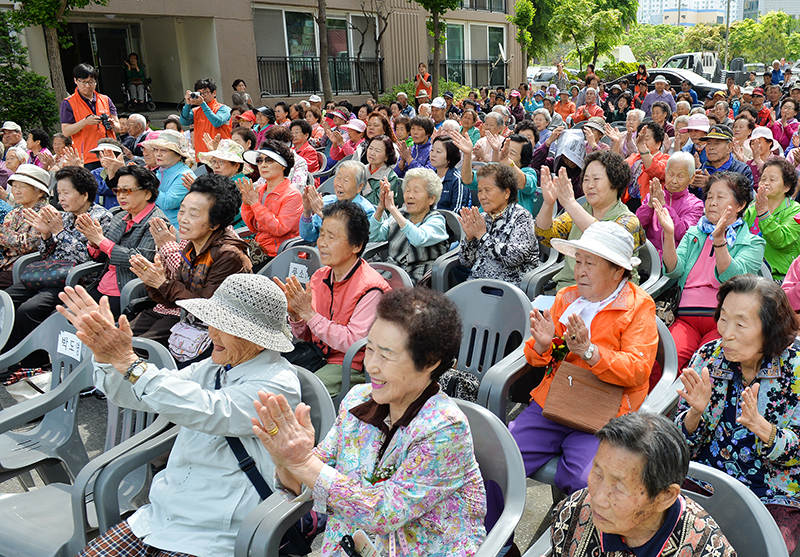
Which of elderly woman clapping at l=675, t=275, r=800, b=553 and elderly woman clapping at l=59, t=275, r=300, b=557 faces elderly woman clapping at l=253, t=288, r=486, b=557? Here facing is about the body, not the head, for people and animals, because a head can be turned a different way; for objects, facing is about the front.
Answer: elderly woman clapping at l=675, t=275, r=800, b=553

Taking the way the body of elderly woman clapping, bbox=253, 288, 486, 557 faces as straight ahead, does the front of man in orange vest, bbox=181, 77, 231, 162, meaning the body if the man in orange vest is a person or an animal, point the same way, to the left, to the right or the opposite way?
the same way

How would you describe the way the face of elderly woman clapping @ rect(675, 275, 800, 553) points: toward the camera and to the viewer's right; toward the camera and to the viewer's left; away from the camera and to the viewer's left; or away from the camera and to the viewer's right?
toward the camera and to the viewer's left

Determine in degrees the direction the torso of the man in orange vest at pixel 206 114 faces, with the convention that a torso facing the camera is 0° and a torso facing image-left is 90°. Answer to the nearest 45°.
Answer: approximately 45°

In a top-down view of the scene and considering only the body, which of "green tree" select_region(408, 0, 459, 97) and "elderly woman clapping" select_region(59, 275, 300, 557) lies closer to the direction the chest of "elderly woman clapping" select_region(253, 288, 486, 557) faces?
the elderly woman clapping

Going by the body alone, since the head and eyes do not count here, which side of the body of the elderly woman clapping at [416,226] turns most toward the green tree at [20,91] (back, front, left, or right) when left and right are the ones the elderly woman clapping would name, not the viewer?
right

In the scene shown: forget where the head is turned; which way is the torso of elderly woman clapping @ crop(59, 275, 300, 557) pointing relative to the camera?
to the viewer's left

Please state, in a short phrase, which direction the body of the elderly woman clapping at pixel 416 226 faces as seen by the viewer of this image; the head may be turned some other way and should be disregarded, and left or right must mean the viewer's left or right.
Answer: facing the viewer and to the left of the viewer

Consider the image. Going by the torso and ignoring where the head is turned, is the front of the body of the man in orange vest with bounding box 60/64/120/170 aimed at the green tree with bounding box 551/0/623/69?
no

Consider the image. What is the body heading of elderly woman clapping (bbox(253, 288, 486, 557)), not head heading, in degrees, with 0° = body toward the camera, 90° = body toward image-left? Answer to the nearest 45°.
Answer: approximately 45°

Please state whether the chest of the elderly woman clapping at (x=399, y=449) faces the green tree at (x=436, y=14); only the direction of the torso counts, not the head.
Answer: no

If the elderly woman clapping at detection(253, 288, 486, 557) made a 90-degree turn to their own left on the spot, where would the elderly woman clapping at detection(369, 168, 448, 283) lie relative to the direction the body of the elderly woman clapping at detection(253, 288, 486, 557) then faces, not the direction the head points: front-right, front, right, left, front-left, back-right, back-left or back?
back-left

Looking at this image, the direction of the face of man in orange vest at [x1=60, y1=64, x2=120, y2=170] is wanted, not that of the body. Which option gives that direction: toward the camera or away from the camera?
toward the camera

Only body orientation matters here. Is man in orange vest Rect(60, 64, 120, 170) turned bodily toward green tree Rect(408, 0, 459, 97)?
no

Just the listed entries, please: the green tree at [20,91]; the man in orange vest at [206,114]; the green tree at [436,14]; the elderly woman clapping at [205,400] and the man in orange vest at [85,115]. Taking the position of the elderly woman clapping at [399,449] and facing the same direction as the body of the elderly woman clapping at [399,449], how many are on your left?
0
